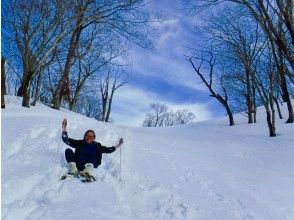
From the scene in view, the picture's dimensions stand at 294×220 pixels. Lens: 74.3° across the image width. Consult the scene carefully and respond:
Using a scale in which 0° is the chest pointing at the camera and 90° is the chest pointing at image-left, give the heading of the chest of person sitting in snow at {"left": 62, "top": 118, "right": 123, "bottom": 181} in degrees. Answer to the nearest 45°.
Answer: approximately 0°
